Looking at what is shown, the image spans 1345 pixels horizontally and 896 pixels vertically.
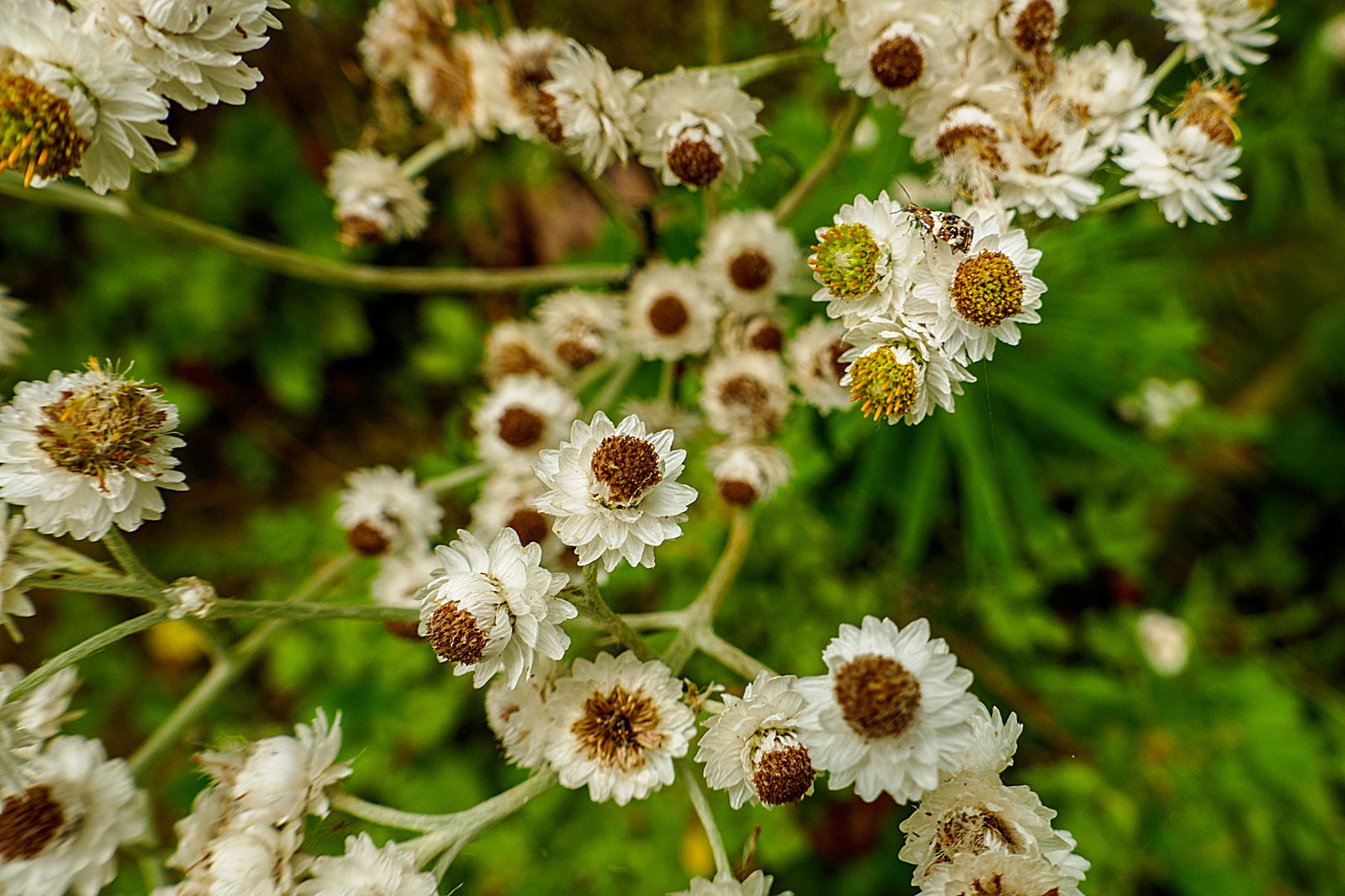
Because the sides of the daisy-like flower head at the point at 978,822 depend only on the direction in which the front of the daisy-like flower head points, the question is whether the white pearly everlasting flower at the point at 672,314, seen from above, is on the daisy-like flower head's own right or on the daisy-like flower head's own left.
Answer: on the daisy-like flower head's own right

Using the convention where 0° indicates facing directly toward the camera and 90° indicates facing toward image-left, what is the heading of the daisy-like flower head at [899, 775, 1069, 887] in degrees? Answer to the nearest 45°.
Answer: approximately 0°

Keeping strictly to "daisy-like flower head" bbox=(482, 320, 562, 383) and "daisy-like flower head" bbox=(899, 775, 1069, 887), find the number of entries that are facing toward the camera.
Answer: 2

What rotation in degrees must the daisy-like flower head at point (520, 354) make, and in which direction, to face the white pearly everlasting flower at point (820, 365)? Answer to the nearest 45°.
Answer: approximately 45° to its left

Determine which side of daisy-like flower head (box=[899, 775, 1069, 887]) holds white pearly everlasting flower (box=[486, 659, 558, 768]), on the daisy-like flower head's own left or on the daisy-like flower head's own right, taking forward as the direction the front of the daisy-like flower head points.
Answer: on the daisy-like flower head's own right

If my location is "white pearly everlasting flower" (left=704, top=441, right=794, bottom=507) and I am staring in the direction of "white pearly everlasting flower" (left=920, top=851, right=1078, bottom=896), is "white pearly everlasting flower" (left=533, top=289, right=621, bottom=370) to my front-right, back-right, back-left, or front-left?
back-right

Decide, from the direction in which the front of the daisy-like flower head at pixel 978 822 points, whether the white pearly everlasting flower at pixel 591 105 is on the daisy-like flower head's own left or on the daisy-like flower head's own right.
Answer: on the daisy-like flower head's own right

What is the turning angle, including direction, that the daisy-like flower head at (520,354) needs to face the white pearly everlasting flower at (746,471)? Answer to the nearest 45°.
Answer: approximately 45° to its left

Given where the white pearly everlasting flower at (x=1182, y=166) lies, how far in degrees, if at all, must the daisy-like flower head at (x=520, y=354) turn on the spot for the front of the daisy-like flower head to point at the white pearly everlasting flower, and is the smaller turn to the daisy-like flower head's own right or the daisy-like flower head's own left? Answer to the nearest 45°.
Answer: approximately 45° to the daisy-like flower head's own left
